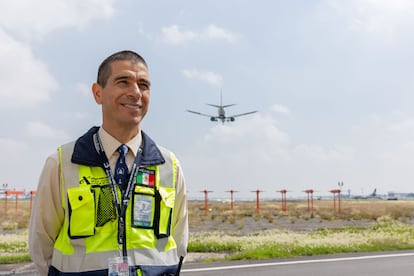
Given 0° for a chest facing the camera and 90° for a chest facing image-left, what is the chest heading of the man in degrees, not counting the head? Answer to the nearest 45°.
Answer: approximately 0°
